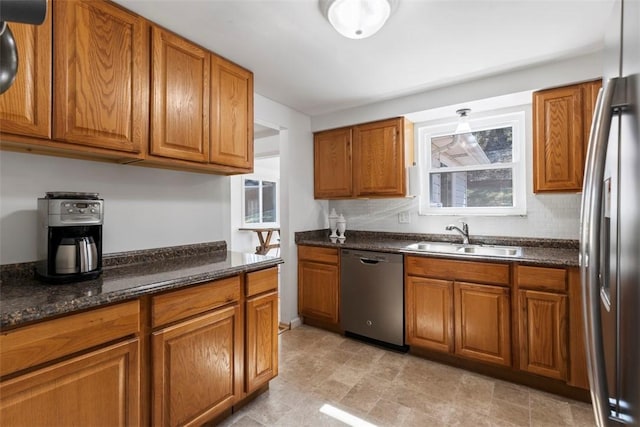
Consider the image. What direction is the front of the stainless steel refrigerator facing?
to the viewer's left

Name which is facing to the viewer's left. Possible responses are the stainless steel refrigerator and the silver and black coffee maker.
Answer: the stainless steel refrigerator

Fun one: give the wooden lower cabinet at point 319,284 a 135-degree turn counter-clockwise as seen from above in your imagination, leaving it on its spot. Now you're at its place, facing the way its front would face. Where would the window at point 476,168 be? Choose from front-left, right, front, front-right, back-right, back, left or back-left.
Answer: front

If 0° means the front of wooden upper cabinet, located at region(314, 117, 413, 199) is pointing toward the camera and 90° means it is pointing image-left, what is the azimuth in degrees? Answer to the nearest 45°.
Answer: approximately 45°

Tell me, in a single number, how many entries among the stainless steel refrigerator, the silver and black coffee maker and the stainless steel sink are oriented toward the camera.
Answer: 2

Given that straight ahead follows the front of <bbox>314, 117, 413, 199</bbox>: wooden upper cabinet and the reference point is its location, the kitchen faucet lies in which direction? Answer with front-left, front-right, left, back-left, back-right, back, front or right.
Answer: back-left

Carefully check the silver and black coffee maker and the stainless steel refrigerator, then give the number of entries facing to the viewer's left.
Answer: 1

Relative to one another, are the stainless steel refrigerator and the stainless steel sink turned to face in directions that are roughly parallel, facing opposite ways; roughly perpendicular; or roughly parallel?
roughly perpendicular
